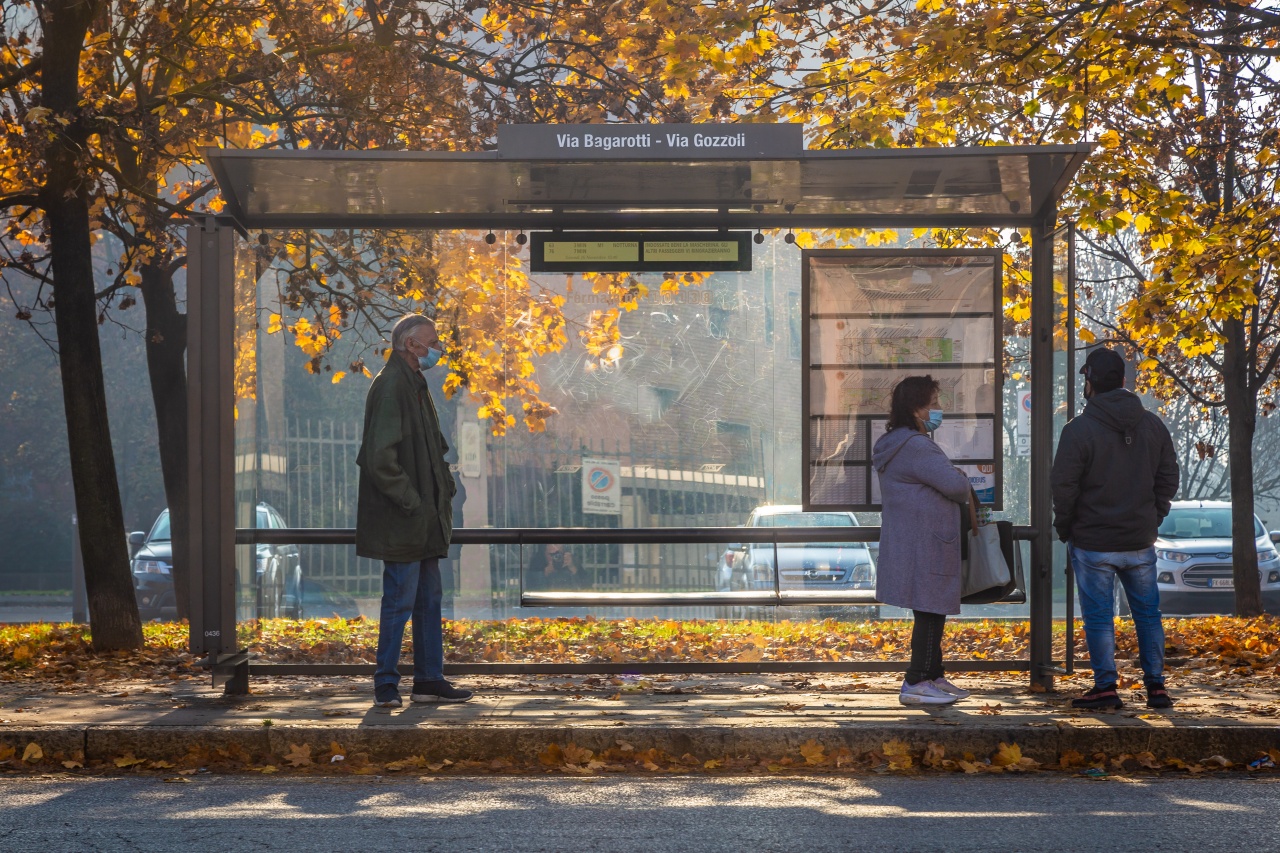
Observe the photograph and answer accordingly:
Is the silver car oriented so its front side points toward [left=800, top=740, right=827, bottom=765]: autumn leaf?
yes

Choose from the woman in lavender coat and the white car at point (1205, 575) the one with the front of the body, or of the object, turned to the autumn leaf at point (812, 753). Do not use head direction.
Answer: the white car

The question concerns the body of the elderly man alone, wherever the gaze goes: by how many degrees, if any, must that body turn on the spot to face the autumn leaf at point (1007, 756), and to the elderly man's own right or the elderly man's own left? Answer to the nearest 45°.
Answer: approximately 45° to the elderly man's own right

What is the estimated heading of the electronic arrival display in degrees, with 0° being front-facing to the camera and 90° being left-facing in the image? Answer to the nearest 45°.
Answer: approximately 0°

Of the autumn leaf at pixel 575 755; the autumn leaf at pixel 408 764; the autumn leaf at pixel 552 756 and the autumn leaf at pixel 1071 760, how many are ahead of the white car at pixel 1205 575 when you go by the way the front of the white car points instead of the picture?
4

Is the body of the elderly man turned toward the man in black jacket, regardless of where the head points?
yes

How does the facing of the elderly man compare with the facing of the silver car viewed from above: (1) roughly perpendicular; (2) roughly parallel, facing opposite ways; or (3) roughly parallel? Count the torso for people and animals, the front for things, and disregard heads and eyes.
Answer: roughly perpendicular

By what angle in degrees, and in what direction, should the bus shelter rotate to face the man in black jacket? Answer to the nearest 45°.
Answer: approximately 90° to its left

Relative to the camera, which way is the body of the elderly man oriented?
to the viewer's right
